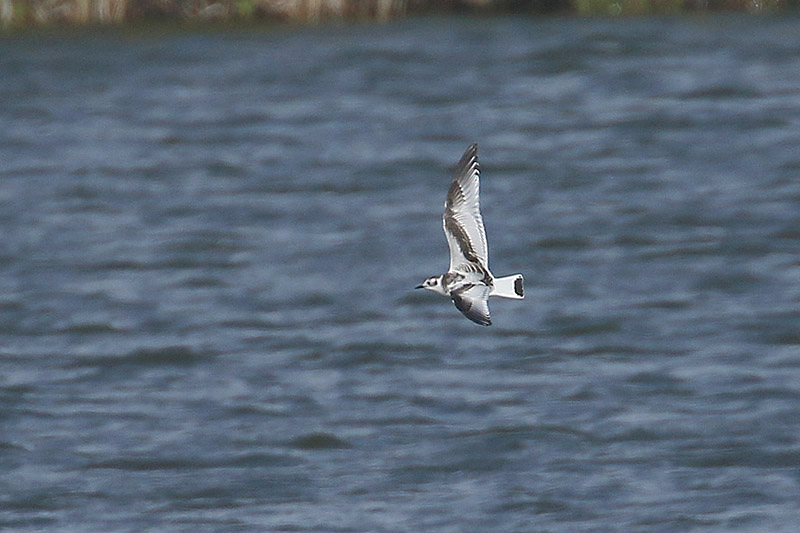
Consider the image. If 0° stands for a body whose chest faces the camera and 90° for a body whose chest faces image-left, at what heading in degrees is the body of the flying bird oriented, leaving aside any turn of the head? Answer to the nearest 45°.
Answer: approximately 90°
